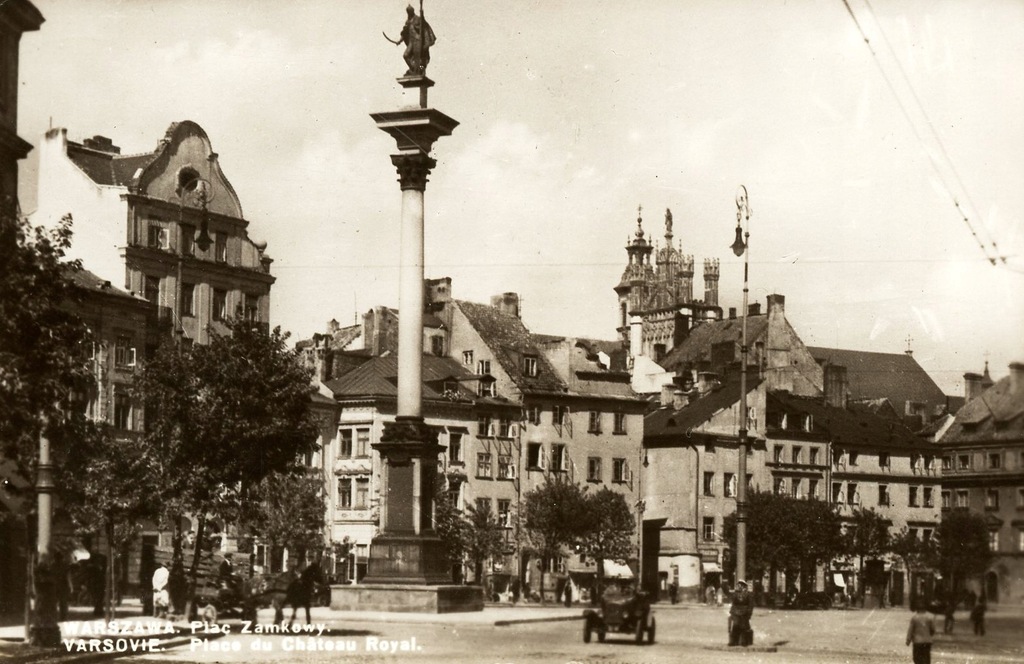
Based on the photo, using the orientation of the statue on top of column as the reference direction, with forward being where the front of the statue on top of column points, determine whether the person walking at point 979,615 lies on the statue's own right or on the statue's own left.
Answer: on the statue's own left

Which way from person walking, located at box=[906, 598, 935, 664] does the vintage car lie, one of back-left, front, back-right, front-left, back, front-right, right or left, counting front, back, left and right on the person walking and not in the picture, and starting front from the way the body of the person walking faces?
front-left

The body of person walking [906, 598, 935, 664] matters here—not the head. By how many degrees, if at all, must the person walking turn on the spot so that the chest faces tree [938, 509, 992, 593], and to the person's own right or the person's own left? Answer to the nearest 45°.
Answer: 0° — they already face it

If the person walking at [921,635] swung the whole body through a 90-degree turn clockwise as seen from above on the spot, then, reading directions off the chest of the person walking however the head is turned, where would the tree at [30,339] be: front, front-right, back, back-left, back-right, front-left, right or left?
back

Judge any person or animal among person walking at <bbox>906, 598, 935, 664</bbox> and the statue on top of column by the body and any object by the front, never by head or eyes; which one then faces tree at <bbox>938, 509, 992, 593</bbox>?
the person walking

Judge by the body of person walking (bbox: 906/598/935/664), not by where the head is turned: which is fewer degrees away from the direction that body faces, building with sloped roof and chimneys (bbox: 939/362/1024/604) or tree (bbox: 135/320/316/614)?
the building with sloped roof and chimneys

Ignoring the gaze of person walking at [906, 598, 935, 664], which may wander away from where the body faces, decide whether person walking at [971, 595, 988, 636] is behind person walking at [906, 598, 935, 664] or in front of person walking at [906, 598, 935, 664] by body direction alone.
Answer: in front

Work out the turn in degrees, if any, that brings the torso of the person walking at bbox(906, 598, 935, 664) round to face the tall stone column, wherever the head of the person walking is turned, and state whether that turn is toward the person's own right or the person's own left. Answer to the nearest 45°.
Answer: approximately 45° to the person's own left

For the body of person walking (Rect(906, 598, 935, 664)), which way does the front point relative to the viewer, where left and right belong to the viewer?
facing away from the viewer
